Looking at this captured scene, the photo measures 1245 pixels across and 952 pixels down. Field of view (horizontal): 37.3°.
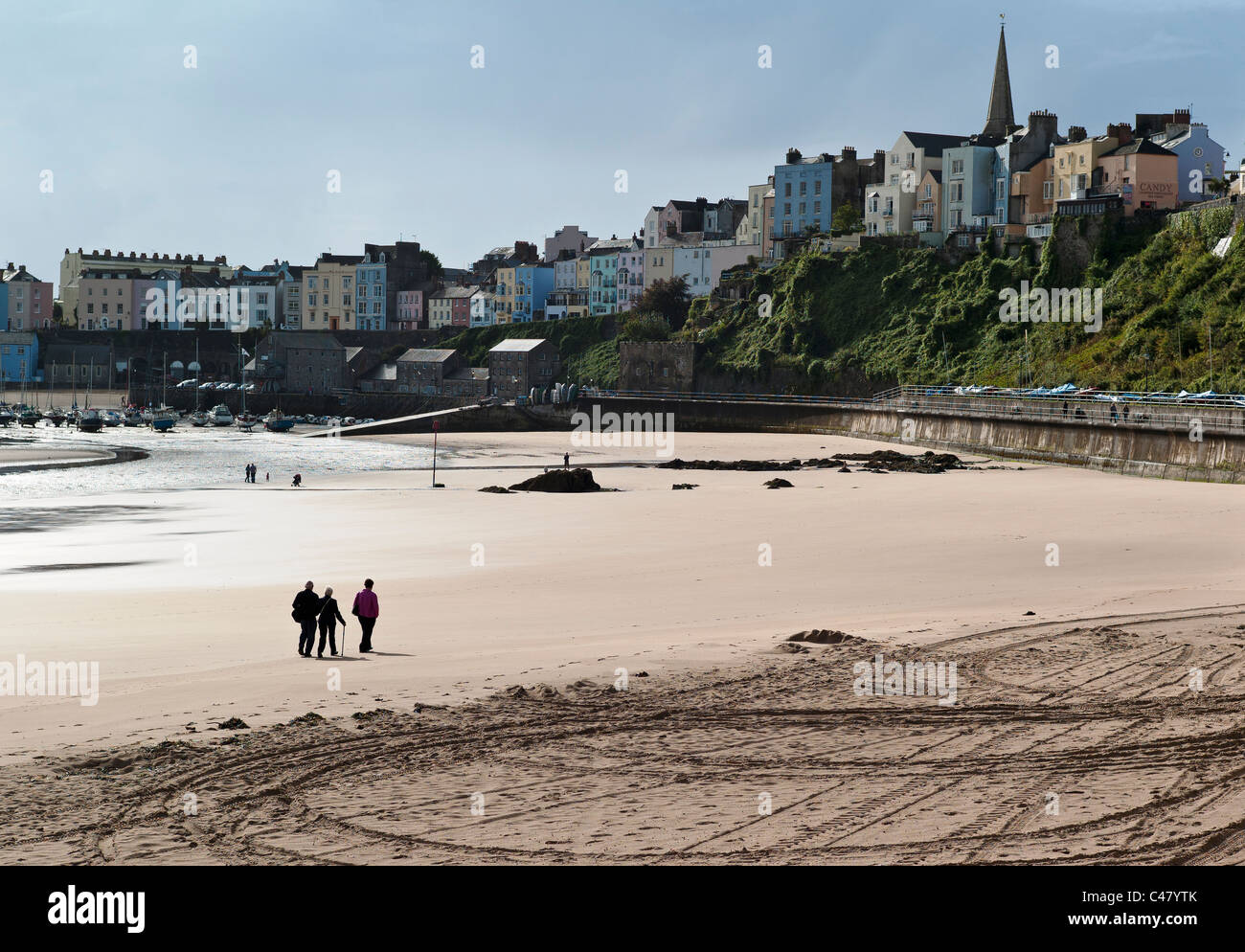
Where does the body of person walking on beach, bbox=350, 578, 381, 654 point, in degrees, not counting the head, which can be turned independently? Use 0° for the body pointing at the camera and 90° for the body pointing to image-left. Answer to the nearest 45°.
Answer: approximately 180°

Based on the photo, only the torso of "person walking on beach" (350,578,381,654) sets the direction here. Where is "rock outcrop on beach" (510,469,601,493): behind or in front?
in front

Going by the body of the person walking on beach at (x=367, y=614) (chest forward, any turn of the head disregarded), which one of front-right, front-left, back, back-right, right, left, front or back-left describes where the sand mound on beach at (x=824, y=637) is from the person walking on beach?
right

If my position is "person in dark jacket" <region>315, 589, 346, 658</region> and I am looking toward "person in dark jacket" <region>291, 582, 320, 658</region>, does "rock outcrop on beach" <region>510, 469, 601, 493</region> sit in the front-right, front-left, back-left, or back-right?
back-right
